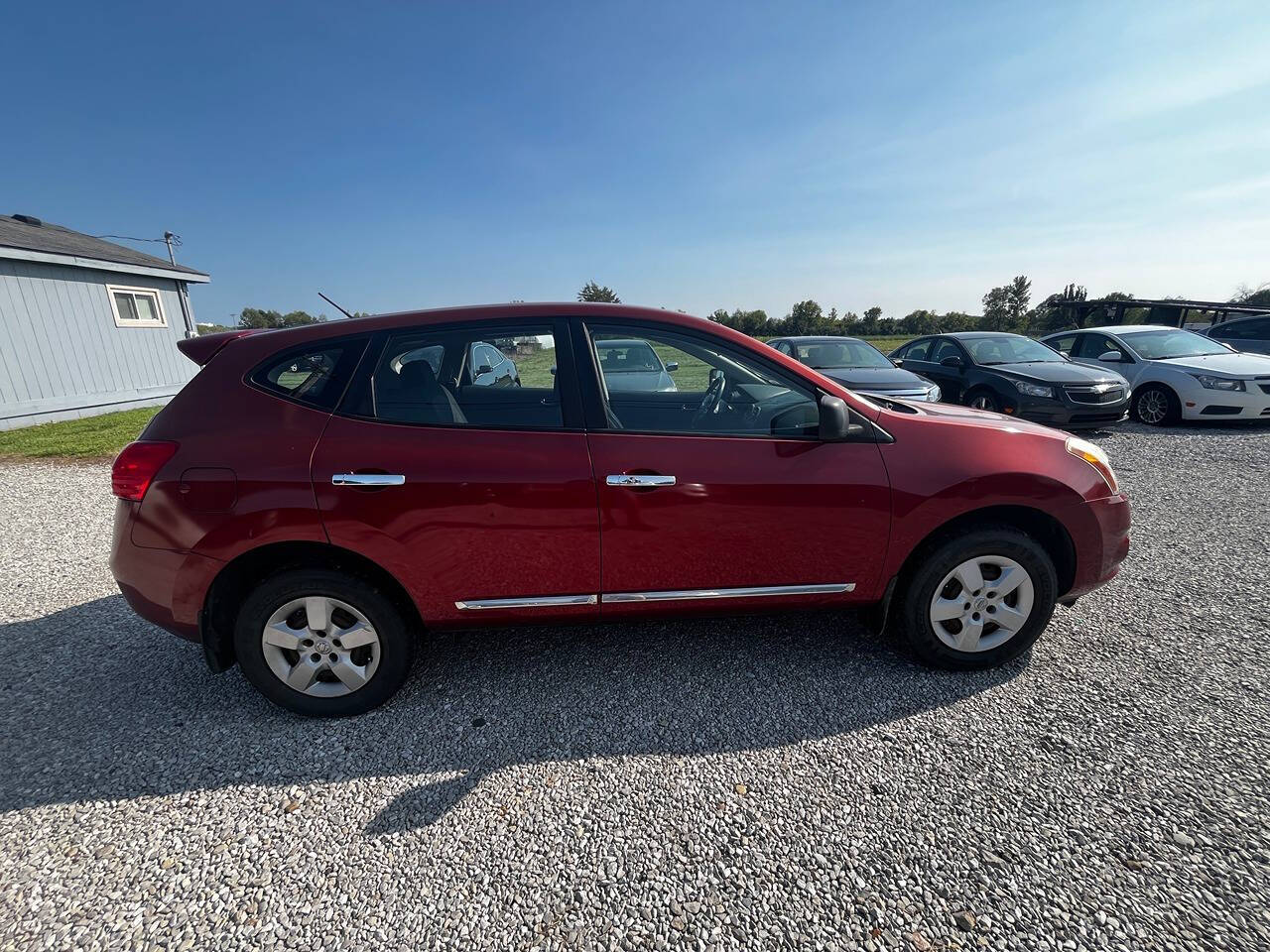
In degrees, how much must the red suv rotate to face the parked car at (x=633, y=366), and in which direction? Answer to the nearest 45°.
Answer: approximately 45° to its left

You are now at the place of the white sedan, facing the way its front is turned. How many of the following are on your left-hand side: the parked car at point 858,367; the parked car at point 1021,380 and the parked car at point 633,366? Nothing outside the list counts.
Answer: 0

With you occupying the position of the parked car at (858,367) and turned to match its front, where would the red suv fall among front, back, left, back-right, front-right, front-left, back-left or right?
front-right

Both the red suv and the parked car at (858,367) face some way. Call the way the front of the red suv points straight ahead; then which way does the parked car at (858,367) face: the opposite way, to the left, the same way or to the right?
to the right

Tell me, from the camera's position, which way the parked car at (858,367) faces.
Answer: facing the viewer and to the right of the viewer

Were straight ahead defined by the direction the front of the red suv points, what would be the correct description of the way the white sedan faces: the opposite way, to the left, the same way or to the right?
to the right

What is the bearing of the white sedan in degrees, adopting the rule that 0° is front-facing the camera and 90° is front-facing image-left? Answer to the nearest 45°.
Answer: approximately 315°

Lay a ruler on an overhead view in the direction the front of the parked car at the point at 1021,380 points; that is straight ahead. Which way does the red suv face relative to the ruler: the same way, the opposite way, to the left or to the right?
to the left

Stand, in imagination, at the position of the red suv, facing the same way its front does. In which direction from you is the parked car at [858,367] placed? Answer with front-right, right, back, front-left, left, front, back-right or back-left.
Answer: front-left

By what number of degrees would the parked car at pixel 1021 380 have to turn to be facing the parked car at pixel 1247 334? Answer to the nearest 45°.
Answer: approximately 90° to its left

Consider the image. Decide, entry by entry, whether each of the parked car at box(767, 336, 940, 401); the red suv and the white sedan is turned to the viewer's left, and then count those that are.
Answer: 0

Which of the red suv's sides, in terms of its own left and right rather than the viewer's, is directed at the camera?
right

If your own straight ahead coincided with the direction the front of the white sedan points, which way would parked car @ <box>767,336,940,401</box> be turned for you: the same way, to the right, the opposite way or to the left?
the same way

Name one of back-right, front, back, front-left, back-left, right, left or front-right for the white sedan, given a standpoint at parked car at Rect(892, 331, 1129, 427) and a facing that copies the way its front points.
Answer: left

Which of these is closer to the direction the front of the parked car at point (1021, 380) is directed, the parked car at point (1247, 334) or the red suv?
the red suv

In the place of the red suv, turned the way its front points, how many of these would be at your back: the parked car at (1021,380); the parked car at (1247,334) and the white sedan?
0

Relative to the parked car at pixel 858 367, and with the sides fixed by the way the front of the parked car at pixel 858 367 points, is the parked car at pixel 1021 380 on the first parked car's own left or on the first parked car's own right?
on the first parked car's own left

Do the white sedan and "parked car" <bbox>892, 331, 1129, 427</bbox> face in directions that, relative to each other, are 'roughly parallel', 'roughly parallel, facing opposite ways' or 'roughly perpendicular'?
roughly parallel

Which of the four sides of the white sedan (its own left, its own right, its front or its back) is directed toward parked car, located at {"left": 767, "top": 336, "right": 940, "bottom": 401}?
right

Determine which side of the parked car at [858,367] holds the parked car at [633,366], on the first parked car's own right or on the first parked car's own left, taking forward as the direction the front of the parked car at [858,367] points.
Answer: on the first parked car's own right

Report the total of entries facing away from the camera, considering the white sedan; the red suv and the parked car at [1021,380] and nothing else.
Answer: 0

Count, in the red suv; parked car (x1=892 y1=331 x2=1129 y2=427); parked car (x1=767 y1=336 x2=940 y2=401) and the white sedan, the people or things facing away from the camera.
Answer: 0
